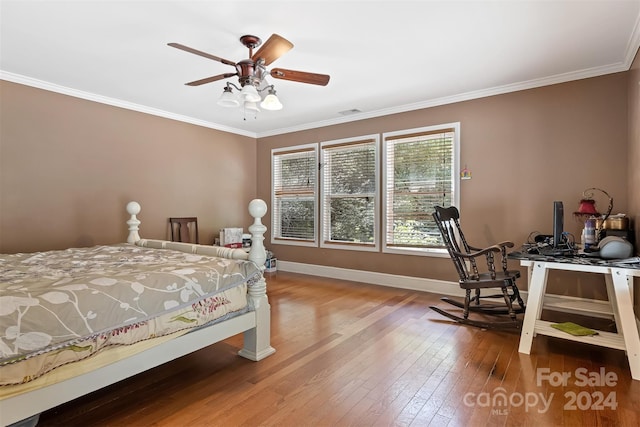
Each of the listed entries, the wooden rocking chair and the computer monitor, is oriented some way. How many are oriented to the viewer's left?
1

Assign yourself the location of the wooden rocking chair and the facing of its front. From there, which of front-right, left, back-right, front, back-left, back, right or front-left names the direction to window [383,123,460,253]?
back

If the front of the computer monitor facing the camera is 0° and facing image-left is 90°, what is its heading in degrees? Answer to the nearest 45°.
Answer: approximately 90°

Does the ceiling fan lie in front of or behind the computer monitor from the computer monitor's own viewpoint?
in front

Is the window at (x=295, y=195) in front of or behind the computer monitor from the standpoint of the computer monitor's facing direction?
in front

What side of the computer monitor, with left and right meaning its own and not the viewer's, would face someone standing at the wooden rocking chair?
front

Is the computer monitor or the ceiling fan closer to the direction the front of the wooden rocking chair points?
the computer monitor

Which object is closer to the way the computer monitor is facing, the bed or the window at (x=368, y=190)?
the window

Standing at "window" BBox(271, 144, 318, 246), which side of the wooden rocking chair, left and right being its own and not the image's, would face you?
back

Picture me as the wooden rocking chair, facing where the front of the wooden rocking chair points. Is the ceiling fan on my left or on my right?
on my right

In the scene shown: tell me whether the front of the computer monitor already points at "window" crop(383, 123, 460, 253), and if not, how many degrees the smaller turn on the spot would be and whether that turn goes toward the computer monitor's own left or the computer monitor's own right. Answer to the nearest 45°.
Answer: approximately 45° to the computer monitor's own right

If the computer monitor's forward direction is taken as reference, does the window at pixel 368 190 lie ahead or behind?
ahead

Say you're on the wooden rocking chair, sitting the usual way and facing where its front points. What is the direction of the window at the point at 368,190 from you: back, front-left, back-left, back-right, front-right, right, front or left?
back

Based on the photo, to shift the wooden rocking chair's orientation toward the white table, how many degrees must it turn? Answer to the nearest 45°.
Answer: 0° — it already faces it
